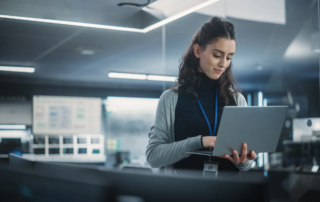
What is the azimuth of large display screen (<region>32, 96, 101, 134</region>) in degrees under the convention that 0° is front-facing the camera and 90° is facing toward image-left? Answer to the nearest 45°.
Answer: approximately 0°

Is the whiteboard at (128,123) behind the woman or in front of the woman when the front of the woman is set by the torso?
behind

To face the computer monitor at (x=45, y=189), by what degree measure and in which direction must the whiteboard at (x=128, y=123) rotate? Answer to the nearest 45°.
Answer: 0° — it already faces it

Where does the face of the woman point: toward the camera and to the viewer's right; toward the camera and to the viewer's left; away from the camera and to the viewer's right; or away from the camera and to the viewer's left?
toward the camera and to the viewer's right

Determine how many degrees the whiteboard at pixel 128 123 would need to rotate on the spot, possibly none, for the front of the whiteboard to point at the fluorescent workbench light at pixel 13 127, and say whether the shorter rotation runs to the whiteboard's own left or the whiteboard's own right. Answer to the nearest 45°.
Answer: approximately 45° to the whiteboard's own right

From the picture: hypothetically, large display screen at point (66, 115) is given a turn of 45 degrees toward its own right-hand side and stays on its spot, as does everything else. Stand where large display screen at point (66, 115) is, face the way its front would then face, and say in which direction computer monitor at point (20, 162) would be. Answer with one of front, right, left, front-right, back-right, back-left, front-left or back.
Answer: front-left

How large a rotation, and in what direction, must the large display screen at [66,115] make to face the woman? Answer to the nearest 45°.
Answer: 0° — it already faces them

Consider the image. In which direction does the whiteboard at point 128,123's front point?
toward the camera

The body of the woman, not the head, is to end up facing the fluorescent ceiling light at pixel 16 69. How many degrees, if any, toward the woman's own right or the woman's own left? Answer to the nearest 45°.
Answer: approximately 180°

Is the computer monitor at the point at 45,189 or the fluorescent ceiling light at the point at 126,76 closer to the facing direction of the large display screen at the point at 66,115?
the computer monitor

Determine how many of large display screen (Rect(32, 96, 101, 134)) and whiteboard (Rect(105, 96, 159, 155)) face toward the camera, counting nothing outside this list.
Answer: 2

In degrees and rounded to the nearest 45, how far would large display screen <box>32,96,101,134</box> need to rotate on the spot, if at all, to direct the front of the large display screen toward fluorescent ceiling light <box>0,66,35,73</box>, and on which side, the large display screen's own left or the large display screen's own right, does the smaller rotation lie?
approximately 45° to the large display screen's own right
